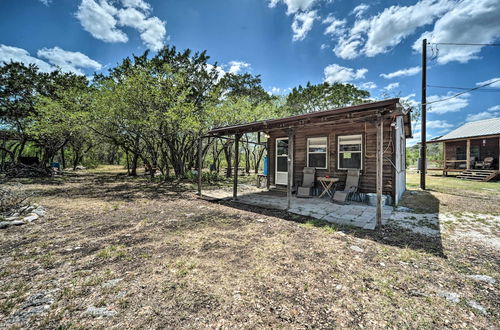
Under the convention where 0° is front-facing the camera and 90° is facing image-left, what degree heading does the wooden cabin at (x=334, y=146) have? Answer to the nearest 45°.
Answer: approximately 45°

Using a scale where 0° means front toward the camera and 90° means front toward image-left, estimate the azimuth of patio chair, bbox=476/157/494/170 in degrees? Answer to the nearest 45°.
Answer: approximately 45°

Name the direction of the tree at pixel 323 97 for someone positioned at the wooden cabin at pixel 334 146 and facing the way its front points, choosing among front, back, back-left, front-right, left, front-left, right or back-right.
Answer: back-right

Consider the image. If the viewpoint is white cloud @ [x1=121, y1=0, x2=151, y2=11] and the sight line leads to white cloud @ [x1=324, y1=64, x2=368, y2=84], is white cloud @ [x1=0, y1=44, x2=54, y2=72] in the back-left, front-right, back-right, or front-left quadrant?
back-left

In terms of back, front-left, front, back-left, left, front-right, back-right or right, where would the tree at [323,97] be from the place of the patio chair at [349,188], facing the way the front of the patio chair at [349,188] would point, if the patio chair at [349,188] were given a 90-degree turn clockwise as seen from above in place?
front-right
